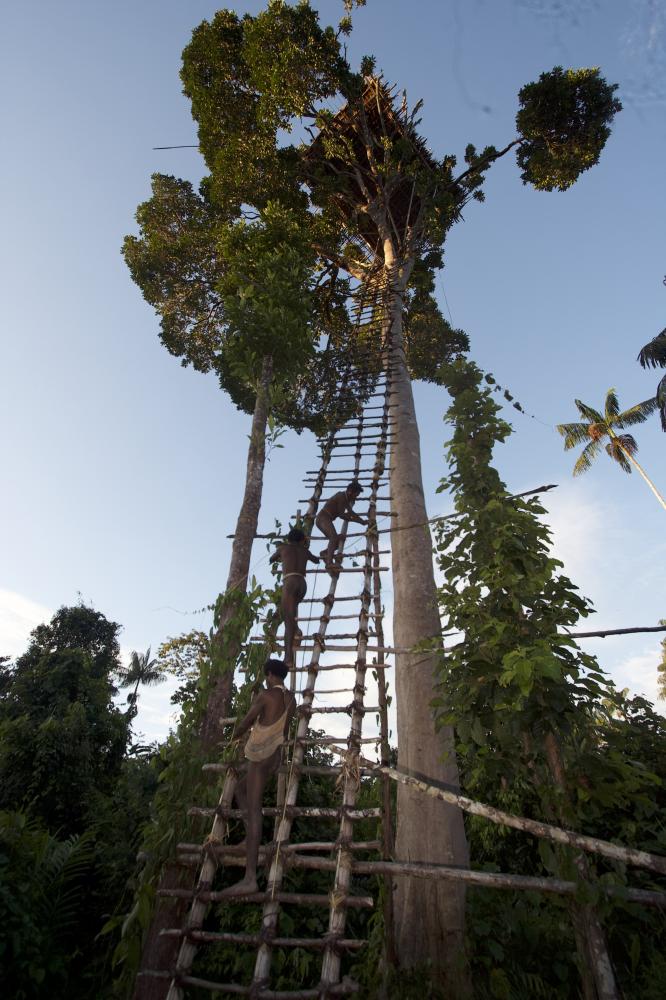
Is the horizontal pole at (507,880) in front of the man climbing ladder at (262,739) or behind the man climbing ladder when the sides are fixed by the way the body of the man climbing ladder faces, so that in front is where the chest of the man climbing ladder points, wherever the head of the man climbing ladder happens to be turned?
behind

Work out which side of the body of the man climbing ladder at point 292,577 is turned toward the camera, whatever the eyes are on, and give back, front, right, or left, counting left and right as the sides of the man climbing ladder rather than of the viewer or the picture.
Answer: back

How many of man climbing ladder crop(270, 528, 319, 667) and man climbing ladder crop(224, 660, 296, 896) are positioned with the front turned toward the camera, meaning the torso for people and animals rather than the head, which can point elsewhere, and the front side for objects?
0

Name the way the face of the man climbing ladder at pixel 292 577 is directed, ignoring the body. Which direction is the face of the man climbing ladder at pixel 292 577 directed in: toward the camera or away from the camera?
away from the camera

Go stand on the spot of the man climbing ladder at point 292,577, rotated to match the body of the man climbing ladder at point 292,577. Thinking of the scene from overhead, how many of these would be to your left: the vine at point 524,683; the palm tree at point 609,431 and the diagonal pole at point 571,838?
0

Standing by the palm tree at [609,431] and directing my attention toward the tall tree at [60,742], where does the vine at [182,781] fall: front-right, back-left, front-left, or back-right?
front-left

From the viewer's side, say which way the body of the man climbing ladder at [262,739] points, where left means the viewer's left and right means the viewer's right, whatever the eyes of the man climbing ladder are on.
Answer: facing away from the viewer and to the left of the viewer

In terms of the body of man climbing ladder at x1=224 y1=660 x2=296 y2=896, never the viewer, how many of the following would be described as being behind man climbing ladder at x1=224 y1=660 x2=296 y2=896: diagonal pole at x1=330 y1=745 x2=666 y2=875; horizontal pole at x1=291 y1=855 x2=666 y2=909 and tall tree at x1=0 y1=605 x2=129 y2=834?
2
